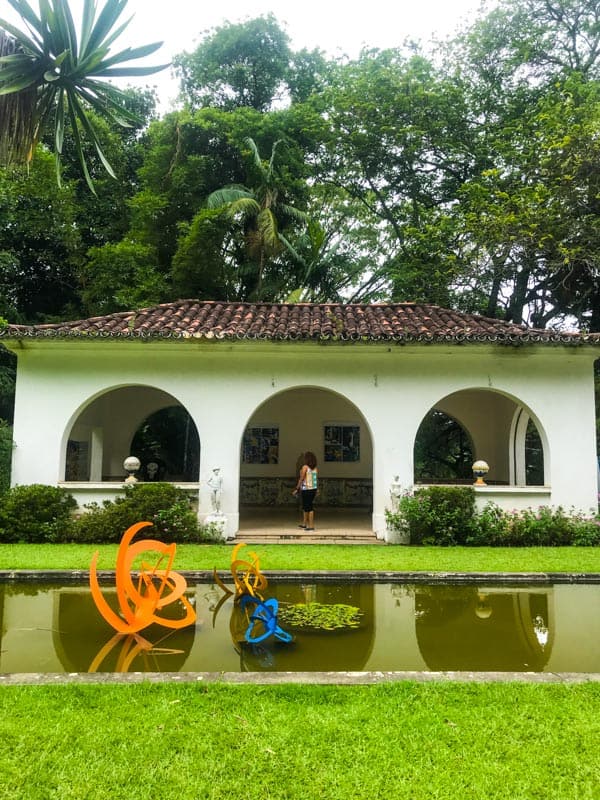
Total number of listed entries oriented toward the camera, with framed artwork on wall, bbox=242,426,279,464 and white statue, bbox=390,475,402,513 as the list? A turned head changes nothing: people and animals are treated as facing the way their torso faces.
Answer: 2

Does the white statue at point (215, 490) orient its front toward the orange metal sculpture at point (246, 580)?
yes

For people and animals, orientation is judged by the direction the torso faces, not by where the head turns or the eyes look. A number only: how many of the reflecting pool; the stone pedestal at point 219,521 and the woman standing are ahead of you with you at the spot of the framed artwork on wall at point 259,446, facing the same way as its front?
3

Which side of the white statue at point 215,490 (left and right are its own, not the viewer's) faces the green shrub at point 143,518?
right

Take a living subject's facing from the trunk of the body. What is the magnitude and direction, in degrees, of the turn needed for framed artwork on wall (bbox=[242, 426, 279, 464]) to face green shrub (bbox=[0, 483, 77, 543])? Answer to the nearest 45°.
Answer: approximately 45° to its right

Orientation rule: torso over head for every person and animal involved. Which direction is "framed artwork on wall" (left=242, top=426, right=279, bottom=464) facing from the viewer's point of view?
toward the camera

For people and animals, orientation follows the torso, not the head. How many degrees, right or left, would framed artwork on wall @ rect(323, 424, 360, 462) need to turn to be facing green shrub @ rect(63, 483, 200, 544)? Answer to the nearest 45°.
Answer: approximately 45° to its right

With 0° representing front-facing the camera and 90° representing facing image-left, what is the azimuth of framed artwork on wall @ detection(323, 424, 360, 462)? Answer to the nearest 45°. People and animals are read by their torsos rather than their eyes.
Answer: approximately 0°

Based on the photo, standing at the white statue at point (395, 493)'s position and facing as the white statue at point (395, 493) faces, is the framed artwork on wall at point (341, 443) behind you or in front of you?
behind

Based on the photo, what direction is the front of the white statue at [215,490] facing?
toward the camera

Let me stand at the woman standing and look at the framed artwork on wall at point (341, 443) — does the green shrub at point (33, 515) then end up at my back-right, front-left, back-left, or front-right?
back-left

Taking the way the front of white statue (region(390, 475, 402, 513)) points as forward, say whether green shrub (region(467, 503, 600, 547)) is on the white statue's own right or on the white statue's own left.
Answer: on the white statue's own left
